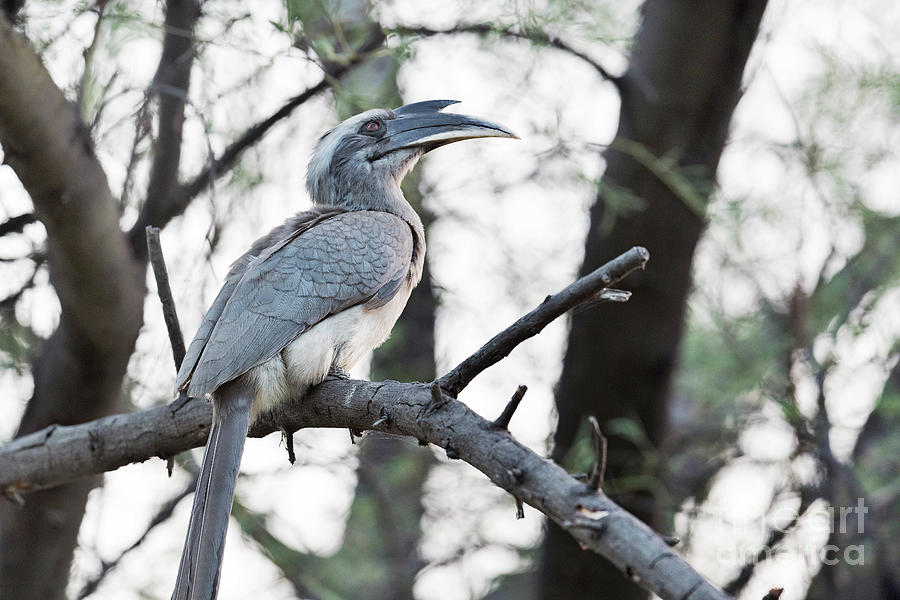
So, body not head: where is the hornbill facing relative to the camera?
to the viewer's right

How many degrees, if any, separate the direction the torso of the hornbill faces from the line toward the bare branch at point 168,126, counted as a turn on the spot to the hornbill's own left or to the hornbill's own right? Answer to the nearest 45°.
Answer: approximately 135° to the hornbill's own left

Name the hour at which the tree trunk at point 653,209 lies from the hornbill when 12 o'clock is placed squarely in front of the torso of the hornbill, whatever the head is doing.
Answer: The tree trunk is roughly at 11 o'clock from the hornbill.

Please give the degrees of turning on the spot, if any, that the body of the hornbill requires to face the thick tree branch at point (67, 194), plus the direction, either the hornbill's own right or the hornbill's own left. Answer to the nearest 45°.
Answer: approximately 180°
